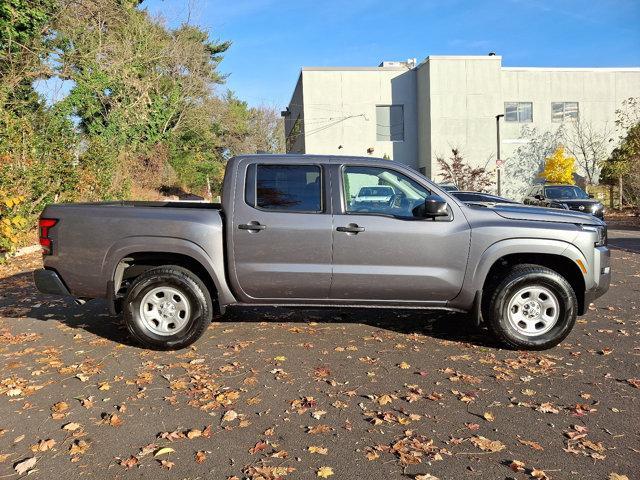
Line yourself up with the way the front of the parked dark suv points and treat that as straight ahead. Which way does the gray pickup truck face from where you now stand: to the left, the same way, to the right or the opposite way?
to the left

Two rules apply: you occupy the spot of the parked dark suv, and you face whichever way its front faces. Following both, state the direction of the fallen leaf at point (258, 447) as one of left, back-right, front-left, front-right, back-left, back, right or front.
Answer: front-right

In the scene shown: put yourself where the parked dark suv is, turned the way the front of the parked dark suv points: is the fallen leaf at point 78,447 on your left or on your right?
on your right

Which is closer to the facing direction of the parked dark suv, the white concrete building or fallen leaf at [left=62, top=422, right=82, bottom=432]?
the fallen leaf

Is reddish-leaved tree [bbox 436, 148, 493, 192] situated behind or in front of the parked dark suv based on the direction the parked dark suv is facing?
behind

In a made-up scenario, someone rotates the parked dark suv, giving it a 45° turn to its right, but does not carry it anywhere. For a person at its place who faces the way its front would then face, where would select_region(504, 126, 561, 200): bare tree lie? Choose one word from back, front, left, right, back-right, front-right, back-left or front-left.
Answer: back

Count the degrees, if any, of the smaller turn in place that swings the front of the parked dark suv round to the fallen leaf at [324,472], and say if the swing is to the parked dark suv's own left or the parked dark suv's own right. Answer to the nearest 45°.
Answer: approximately 45° to the parked dark suv's own right

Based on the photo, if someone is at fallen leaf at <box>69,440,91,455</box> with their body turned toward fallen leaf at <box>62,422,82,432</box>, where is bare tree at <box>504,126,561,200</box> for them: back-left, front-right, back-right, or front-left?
front-right

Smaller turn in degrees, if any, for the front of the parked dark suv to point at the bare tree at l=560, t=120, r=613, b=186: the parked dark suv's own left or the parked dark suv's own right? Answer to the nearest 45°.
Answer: approximately 135° to the parked dark suv's own left

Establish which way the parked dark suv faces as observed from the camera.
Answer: facing the viewer and to the right of the viewer

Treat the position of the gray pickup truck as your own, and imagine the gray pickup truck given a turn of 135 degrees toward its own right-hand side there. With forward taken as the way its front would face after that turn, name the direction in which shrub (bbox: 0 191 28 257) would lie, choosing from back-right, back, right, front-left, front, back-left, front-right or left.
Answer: right

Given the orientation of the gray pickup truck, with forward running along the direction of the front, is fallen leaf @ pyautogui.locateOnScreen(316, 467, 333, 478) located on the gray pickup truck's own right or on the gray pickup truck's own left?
on the gray pickup truck's own right

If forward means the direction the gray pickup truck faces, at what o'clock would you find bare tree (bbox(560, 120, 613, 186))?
The bare tree is roughly at 10 o'clock from the gray pickup truck.

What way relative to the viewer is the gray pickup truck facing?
to the viewer's right

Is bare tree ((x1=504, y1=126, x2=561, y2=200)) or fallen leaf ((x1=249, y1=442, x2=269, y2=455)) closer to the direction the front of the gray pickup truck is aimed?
the bare tree

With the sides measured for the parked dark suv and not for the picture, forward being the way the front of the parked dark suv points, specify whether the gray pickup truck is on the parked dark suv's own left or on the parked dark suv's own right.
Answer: on the parked dark suv's own right

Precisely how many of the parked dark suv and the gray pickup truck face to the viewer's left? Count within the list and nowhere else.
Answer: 0
